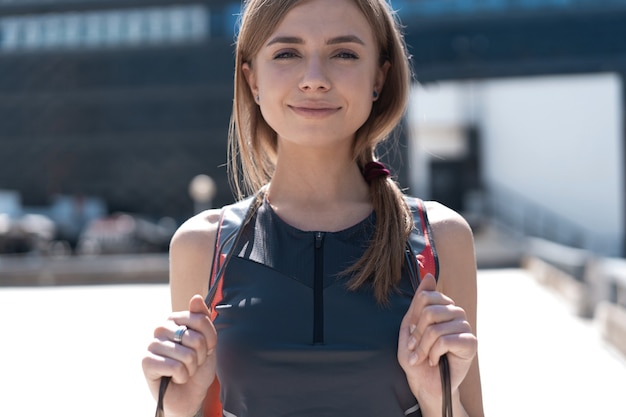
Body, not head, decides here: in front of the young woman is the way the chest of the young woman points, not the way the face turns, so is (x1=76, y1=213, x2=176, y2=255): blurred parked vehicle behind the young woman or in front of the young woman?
behind

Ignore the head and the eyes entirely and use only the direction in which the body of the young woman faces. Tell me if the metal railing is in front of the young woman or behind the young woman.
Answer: behind

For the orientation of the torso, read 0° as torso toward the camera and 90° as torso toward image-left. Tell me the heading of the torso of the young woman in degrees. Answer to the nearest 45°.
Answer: approximately 0°
